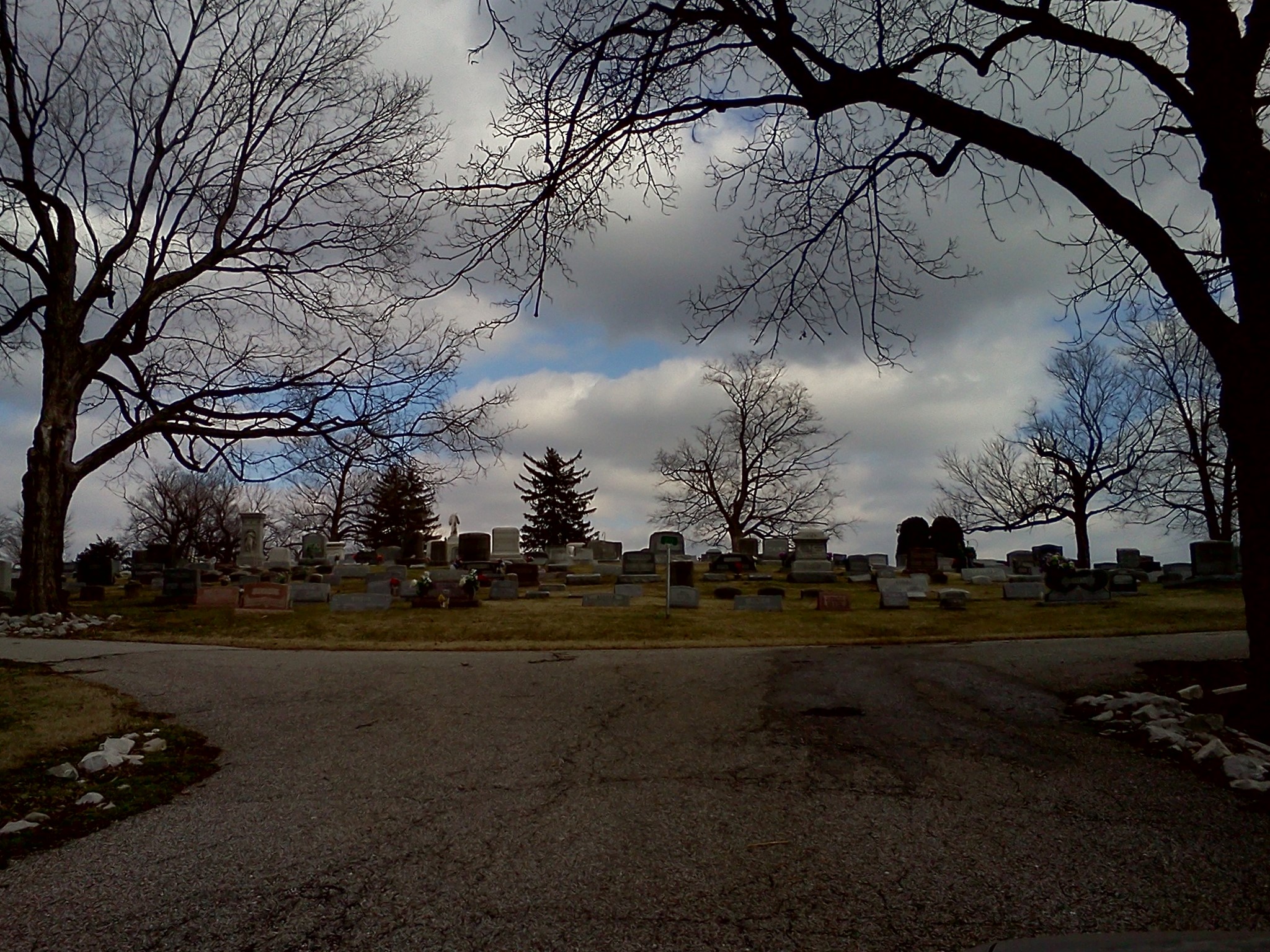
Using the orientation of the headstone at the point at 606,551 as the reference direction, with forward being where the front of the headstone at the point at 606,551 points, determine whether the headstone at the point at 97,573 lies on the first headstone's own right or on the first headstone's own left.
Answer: on the first headstone's own right

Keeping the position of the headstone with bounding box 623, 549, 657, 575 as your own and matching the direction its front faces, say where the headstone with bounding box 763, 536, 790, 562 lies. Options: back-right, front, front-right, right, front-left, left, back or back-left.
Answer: back-left

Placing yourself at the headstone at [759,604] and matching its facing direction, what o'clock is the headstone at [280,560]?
the headstone at [280,560] is roughly at 4 o'clock from the headstone at [759,604].

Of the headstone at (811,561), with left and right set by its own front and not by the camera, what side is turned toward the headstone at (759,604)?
front

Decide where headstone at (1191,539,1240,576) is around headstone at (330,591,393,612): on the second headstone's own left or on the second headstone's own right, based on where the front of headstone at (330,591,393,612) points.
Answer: on the second headstone's own left

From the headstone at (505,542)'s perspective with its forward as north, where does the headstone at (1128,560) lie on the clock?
the headstone at (1128,560) is roughly at 9 o'clock from the headstone at (505,542).

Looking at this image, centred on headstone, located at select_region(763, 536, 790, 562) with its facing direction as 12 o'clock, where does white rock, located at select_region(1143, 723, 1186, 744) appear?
The white rock is roughly at 12 o'clock from the headstone.

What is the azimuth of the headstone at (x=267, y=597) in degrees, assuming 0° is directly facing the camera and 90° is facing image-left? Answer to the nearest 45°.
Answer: approximately 0°

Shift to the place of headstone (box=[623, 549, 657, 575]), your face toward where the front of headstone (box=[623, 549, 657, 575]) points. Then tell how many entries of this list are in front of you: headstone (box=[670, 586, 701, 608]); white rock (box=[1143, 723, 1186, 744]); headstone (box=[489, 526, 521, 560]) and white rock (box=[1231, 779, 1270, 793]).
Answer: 3

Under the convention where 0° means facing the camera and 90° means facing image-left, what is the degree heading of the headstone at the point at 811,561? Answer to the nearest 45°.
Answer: approximately 0°

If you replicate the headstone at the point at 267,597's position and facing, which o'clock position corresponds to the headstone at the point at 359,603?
the headstone at the point at 359,603 is roughly at 10 o'clock from the headstone at the point at 267,597.
